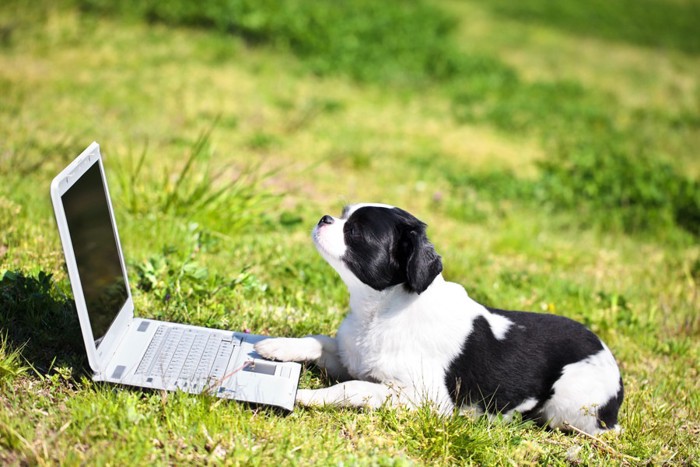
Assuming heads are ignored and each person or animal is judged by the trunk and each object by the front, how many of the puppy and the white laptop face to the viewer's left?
1

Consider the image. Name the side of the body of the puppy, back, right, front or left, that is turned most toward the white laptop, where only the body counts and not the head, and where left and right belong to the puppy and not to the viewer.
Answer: front

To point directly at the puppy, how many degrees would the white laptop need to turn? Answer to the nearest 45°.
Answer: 0° — it already faces it

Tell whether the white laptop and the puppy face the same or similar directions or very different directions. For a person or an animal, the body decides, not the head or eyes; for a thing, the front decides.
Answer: very different directions

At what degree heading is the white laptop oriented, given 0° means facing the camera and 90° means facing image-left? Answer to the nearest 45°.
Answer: approximately 270°

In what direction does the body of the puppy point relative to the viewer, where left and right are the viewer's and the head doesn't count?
facing to the left of the viewer
